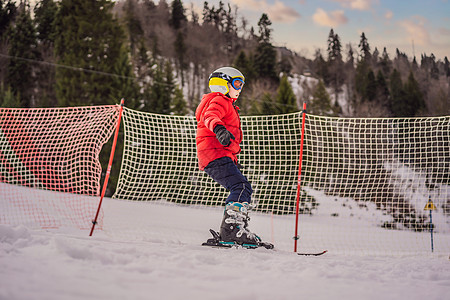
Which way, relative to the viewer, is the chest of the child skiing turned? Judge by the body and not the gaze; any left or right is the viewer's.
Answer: facing to the right of the viewer

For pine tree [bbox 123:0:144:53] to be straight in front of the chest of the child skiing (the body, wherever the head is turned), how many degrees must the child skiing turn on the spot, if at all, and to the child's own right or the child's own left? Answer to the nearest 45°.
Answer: approximately 90° to the child's own left

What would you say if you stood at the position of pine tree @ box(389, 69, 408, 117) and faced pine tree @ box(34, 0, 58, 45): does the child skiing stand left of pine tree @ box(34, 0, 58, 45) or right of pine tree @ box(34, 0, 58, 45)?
left

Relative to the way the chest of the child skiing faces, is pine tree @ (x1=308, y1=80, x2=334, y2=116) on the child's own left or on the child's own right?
on the child's own left

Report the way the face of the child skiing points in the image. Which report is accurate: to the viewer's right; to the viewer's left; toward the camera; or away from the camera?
to the viewer's right

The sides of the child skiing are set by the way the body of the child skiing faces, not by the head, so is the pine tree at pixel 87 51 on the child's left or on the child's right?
on the child's left
